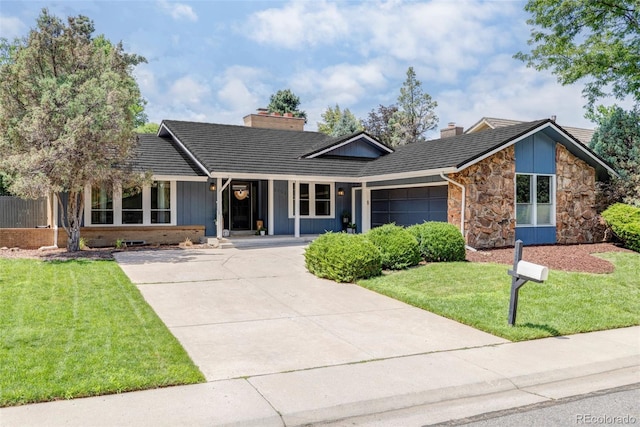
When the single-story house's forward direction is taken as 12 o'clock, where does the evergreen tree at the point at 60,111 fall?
The evergreen tree is roughly at 2 o'clock from the single-story house.

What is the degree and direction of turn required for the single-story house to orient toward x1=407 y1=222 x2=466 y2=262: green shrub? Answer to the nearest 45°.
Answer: approximately 45° to its left

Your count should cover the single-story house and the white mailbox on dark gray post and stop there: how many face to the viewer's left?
0

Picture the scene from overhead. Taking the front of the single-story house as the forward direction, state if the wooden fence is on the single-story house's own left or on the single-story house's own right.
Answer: on the single-story house's own right

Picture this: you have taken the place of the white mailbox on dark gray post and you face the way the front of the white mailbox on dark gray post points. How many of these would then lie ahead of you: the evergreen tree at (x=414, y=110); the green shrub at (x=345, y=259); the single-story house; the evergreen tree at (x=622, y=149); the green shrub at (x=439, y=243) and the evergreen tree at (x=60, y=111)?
0

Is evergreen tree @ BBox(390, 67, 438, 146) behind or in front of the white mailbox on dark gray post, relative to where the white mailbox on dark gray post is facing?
behind

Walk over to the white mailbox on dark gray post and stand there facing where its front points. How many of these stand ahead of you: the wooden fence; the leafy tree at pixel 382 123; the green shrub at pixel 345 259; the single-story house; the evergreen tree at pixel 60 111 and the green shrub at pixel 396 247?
0

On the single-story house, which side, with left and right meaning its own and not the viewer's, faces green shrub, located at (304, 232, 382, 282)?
front

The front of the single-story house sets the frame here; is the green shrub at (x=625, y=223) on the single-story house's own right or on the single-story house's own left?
on the single-story house's own left

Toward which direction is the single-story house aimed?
toward the camera

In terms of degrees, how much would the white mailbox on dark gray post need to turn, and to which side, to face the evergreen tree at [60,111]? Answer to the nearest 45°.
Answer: approximately 135° to its right

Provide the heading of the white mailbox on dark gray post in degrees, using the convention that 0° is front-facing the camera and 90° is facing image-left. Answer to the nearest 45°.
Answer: approximately 315°

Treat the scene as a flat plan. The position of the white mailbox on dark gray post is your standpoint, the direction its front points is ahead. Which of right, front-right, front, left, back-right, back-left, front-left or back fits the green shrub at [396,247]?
back

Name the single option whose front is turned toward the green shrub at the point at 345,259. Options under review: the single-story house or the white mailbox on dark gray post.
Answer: the single-story house

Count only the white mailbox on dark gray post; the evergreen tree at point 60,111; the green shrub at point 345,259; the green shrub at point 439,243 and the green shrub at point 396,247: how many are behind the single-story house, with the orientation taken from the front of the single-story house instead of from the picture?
0

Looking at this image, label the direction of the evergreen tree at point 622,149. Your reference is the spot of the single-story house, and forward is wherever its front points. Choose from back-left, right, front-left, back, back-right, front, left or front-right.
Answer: left

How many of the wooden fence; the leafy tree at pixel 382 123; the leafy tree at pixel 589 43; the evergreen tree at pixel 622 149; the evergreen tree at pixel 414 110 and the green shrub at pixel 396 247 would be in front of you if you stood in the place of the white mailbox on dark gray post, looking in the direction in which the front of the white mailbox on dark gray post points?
0

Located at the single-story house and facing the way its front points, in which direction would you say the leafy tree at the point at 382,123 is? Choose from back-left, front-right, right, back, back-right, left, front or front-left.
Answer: back

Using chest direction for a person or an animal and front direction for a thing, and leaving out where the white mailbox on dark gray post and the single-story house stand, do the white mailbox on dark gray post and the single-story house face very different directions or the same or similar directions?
same or similar directions

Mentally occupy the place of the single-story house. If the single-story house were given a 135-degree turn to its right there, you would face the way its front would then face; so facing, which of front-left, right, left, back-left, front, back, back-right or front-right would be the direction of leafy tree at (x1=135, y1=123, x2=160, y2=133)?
front
